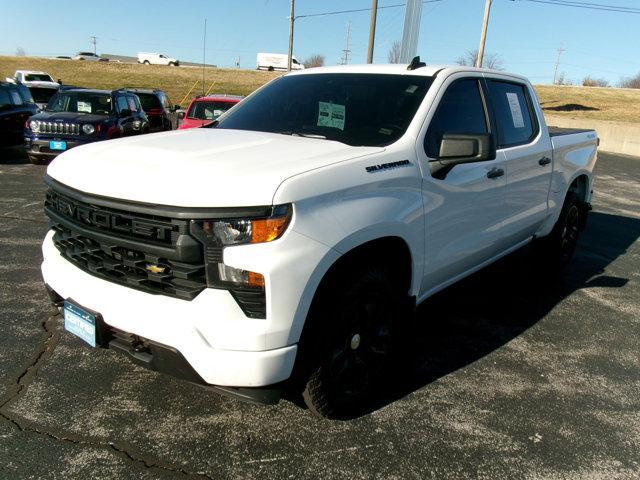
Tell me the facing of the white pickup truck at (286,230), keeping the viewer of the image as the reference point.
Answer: facing the viewer and to the left of the viewer

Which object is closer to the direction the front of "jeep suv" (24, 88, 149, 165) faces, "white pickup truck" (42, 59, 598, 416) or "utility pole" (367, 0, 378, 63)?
the white pickup truck

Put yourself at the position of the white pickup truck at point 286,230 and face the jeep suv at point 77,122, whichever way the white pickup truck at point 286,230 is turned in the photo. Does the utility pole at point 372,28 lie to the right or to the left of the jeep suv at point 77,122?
right

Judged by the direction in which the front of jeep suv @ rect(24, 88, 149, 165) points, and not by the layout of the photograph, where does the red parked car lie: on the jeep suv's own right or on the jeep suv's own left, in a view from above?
on the jeep suv's own left

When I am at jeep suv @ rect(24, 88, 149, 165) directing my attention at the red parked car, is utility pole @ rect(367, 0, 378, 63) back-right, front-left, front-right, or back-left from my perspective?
front-left

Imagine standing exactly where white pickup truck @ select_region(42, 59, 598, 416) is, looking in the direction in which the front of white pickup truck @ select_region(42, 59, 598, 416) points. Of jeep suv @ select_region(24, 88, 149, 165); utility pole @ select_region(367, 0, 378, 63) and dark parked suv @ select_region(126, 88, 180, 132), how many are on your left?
0

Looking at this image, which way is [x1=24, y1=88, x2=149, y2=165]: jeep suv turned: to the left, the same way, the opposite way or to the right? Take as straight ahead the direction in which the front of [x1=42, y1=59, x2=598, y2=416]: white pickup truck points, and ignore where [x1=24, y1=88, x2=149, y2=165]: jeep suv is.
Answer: the same way

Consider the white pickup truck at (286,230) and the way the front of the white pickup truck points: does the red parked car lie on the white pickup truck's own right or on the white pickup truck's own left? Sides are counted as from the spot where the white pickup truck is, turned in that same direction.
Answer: on the white pickup truck's own right

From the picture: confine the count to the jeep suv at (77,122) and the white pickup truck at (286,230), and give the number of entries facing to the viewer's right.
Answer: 0

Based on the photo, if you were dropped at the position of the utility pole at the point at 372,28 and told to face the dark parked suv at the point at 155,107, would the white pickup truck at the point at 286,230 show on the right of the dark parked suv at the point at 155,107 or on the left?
left

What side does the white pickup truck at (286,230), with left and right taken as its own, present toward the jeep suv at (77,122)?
right

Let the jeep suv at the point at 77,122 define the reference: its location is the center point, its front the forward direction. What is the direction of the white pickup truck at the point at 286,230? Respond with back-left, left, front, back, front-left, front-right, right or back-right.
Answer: front-left

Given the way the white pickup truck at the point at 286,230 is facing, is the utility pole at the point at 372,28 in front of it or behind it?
behind

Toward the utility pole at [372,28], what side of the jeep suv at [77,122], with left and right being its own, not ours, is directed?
back
